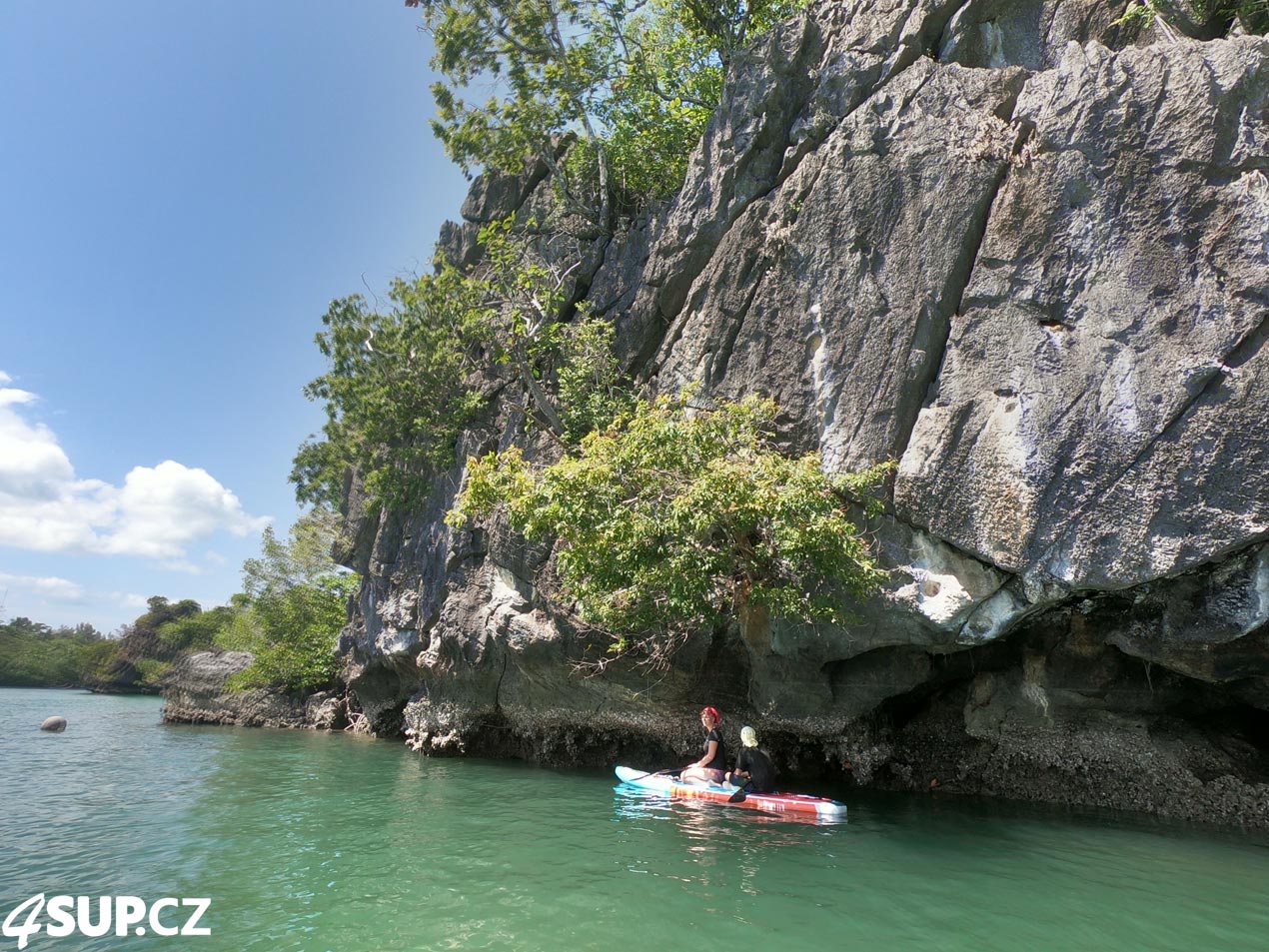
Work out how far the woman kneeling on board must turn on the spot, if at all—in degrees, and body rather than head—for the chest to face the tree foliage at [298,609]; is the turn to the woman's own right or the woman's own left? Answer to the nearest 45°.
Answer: approximately 45° to the woman's own right

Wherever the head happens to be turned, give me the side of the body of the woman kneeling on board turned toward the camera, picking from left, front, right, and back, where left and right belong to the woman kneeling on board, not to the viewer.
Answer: left

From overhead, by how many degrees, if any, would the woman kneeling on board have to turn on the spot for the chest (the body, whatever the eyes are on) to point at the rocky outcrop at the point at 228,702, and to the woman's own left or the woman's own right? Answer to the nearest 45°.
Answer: approximately 45° to the woman's own right
